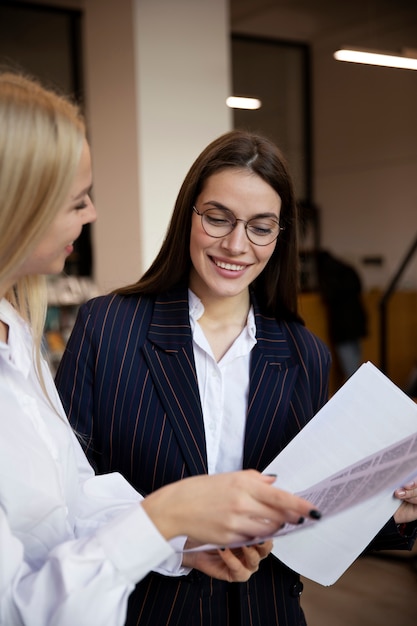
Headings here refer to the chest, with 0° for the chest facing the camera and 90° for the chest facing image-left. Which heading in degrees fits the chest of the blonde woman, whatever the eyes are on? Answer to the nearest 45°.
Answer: approximately 270°

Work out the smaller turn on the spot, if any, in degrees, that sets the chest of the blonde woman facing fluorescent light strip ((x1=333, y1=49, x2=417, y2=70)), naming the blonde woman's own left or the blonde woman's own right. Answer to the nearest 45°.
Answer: approximately 90° to the blonde woman's own left

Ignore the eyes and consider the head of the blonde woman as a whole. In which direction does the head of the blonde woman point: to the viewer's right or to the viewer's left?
to the viewer's right
